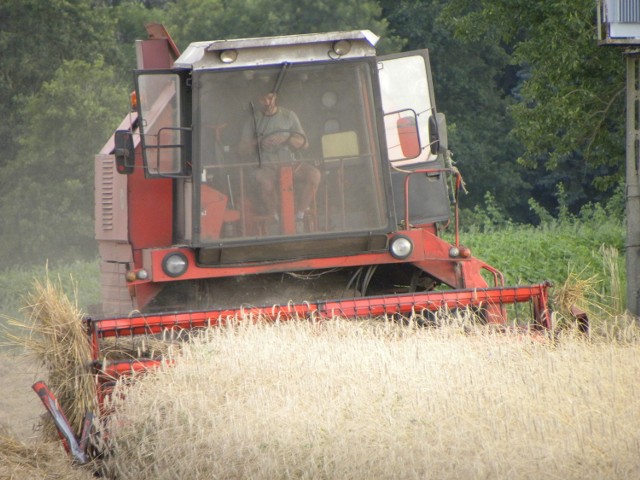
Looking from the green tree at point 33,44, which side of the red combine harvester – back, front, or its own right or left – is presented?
back

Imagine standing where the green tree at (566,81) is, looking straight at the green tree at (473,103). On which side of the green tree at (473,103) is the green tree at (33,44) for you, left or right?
left

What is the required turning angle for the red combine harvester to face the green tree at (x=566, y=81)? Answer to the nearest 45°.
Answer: approximately 135° to its left

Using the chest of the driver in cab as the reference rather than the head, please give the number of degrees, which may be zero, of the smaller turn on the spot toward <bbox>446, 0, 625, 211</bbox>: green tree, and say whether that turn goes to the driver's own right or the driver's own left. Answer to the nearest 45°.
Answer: approximately 135° to the driver's own left

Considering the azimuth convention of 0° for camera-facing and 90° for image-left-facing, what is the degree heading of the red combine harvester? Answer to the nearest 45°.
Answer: approximately 0°

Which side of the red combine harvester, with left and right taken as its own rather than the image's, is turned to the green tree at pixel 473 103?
back

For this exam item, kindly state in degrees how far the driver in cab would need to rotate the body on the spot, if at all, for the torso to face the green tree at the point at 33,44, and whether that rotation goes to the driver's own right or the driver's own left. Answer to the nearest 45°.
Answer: approximately 180°

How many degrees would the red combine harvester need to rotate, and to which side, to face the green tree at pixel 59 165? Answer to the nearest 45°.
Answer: approximately 180°
